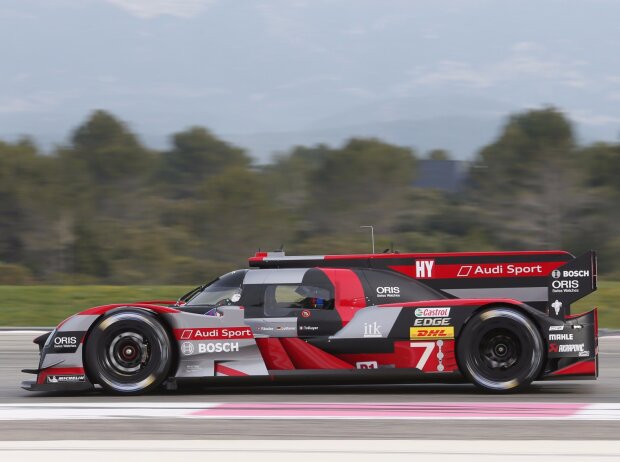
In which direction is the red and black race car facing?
to the viewer's left
